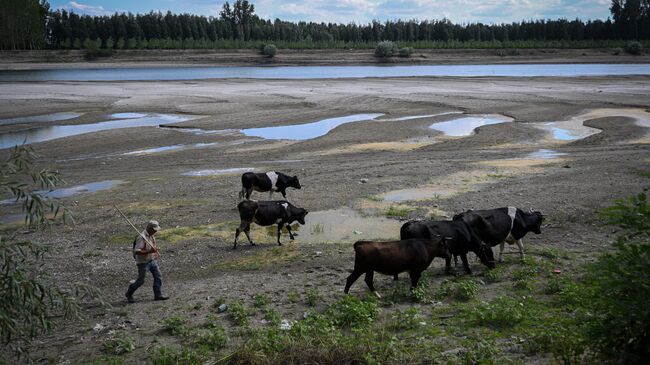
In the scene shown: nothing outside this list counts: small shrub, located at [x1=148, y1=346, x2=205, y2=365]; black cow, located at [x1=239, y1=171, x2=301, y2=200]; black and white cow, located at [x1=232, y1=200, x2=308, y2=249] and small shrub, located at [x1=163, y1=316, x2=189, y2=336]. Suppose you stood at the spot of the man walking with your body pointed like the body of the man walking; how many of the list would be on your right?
2

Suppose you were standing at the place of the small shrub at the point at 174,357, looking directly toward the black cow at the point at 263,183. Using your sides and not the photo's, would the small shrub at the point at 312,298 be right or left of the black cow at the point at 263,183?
right

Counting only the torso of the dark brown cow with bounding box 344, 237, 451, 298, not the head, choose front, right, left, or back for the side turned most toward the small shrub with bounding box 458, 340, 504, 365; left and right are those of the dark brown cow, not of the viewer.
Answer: right

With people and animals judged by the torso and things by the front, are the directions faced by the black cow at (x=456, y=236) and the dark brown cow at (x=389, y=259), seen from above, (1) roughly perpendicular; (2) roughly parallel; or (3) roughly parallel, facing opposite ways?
roughly parallel

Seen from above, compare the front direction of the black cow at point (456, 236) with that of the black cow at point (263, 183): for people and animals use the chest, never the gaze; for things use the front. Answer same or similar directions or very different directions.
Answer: same or similar directions

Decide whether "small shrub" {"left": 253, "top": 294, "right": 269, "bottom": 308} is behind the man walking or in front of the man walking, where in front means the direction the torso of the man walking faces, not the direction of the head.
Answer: in front

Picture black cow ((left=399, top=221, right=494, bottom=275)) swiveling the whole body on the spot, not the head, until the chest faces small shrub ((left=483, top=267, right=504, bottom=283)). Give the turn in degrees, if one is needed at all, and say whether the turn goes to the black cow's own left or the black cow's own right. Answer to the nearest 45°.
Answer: approximately 45° to the black cow's own right

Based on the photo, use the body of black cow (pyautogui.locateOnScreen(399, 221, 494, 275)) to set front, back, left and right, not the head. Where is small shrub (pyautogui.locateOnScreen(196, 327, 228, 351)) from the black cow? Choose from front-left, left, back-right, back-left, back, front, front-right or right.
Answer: back-right

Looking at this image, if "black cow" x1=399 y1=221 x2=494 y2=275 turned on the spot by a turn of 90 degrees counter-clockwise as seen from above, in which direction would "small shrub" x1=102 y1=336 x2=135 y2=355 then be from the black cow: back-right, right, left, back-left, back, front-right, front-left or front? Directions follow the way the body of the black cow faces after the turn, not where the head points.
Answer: back-left

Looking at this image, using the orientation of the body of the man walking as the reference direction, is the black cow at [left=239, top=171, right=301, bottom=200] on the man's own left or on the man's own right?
on the man's own left

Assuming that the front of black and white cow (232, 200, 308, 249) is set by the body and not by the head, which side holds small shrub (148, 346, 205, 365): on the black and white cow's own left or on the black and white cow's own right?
on the black and white cow's own right

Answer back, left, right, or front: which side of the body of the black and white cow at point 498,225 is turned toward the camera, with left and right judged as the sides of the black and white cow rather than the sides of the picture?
right

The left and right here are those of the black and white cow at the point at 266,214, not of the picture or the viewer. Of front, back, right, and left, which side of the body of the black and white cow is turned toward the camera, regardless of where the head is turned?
right

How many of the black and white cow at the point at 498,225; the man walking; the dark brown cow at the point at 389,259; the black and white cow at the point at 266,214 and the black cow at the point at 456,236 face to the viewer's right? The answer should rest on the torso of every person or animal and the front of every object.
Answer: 5

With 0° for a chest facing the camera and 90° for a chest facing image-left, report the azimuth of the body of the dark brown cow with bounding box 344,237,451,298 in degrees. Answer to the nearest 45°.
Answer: approximately 270°

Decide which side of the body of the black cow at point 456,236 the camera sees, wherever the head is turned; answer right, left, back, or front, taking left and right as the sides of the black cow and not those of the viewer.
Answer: right

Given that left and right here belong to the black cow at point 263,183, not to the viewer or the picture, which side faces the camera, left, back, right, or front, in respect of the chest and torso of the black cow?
right

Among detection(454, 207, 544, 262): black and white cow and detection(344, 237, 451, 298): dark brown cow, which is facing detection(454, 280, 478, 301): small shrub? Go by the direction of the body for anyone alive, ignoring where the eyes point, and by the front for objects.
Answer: the dark brown cow

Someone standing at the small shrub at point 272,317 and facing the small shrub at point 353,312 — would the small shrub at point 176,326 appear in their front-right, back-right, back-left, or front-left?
back-right
